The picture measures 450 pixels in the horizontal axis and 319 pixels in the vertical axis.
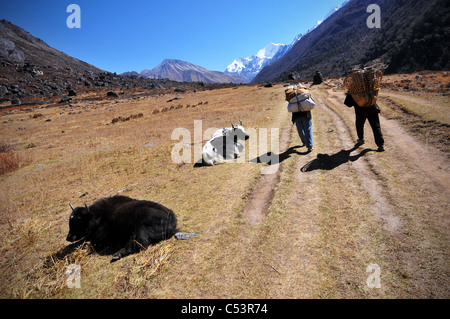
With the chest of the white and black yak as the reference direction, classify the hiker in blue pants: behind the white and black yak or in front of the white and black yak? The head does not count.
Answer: in front

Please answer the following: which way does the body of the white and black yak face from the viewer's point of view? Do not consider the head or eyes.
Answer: to the viewer's right

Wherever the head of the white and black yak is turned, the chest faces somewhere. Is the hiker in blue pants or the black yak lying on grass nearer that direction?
the hiker in blue pants

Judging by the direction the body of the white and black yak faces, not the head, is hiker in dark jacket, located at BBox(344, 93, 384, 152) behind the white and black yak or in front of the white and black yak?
in front

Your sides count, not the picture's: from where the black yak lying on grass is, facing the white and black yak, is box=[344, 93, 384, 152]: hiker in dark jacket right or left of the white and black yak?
right

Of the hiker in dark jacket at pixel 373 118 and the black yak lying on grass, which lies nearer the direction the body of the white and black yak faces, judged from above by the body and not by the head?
the hiker in dark jacket

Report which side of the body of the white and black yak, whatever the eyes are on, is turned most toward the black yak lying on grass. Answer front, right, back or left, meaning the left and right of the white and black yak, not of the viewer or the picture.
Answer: right
